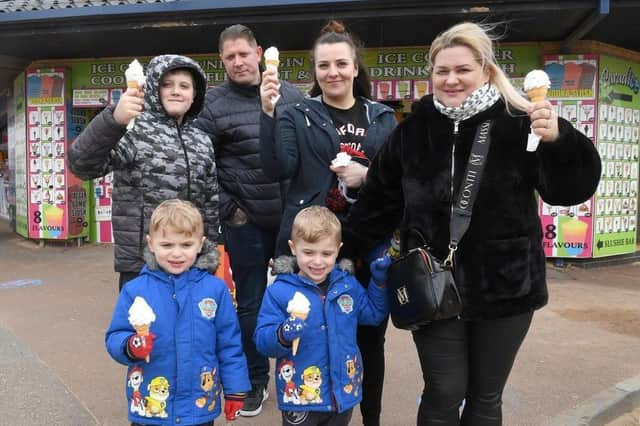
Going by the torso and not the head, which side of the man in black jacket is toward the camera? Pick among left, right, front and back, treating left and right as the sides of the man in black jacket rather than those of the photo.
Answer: front

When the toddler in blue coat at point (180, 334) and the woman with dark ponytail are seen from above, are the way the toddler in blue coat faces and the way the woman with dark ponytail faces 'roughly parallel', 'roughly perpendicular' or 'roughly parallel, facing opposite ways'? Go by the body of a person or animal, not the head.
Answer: roughly parallel

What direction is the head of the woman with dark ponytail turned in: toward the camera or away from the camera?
toward the camera

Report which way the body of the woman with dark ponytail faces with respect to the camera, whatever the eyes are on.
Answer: toward the camera

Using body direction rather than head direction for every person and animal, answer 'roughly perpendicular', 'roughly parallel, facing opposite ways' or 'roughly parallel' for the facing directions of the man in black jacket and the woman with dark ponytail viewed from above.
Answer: roughly parallel

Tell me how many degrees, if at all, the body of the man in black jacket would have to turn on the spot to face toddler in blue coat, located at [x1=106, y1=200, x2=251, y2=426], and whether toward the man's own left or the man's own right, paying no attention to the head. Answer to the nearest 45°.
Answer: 0° — they already face them

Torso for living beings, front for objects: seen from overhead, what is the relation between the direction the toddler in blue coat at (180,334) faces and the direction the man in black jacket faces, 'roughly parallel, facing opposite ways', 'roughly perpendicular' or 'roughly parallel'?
roughly parallel

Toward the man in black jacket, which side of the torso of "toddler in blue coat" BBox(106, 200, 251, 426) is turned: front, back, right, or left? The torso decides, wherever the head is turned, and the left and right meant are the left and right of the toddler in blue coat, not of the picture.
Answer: back

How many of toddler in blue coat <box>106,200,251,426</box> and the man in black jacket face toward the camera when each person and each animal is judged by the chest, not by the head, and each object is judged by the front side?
2

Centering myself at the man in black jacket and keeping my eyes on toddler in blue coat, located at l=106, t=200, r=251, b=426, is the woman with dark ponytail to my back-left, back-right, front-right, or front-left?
front-left

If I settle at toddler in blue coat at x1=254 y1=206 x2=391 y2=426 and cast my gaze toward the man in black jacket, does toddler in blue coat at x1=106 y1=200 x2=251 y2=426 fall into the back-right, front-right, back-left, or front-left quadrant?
front-left

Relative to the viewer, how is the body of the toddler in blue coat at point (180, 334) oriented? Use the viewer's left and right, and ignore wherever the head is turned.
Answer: facing the viewer
